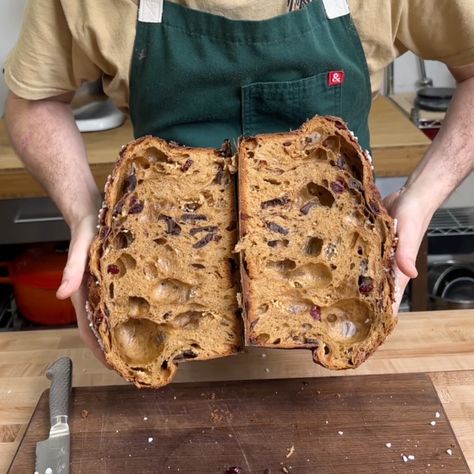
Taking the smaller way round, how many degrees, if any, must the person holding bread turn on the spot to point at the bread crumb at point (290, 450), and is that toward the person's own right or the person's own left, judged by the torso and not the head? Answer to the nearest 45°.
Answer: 0° — they already face it

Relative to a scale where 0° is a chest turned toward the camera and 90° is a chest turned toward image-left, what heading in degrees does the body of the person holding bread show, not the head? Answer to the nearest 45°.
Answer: approximately 0°

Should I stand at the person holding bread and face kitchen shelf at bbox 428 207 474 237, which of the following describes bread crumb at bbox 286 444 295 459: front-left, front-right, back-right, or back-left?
back-right

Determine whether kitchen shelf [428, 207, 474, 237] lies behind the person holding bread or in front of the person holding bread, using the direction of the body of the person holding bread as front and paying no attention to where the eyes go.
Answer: behind
